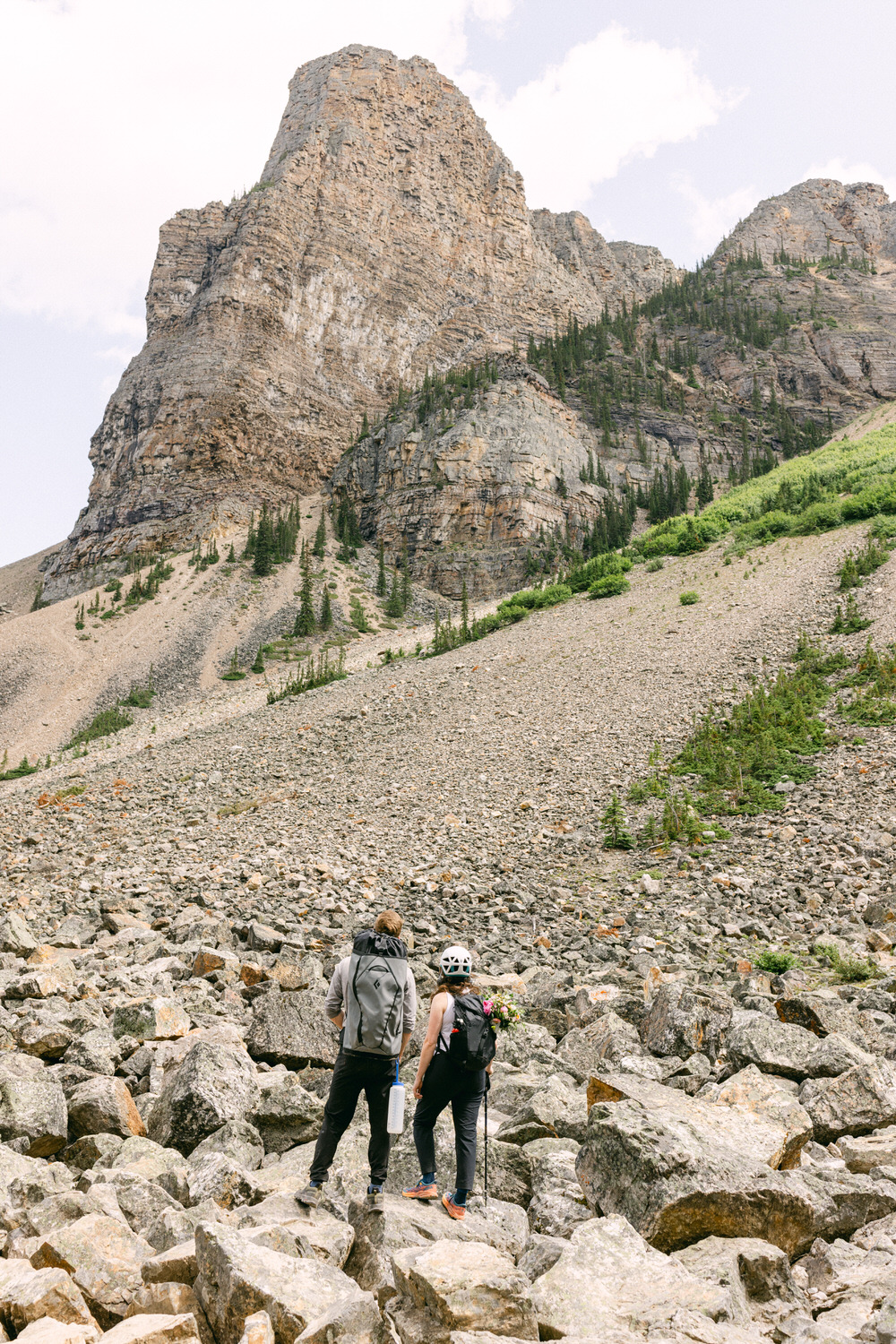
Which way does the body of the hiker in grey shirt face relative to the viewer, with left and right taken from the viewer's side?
facing away from the viewer

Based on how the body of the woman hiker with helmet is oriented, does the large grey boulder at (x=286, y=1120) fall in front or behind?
in front

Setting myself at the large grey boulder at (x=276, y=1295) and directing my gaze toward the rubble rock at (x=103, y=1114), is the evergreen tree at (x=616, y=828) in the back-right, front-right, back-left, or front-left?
front-right

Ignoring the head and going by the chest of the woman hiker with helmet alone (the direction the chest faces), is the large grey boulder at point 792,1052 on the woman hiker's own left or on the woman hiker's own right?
on the woman hiker's own right

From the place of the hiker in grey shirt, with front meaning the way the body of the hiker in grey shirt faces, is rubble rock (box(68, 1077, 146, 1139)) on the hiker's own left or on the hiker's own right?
on the hiker's own left

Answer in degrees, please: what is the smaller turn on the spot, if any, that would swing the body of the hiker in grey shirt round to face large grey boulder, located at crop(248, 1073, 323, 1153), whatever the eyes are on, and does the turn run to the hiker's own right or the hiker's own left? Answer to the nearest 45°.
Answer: approximately 45° to the hiker's own left

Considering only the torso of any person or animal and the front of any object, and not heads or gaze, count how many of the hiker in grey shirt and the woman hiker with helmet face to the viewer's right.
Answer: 0

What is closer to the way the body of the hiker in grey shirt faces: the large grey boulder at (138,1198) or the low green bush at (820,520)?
the low green bush

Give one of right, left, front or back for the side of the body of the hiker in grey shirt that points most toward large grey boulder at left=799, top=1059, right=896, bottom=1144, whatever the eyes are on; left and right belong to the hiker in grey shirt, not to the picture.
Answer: right

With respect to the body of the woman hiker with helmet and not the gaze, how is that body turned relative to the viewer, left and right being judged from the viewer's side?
facing away from the viewer and to the left of the viewer

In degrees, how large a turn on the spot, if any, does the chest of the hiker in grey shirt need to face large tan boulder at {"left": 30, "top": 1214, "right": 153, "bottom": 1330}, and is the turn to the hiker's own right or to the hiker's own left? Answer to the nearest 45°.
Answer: approximately 135° to the hiker's own left
